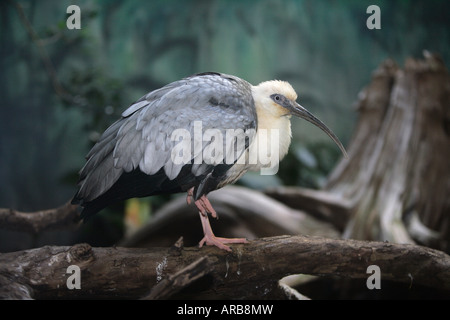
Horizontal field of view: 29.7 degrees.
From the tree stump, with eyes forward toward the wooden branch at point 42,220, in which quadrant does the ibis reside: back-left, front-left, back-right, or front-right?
front-left

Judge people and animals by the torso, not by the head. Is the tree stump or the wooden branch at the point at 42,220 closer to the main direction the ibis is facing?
the tree stump

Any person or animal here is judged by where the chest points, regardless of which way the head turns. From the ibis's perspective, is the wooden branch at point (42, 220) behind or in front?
behind

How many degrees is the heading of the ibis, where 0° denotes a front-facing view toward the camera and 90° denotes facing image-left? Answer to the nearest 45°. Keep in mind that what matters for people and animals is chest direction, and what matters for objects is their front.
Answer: approximately 270°
